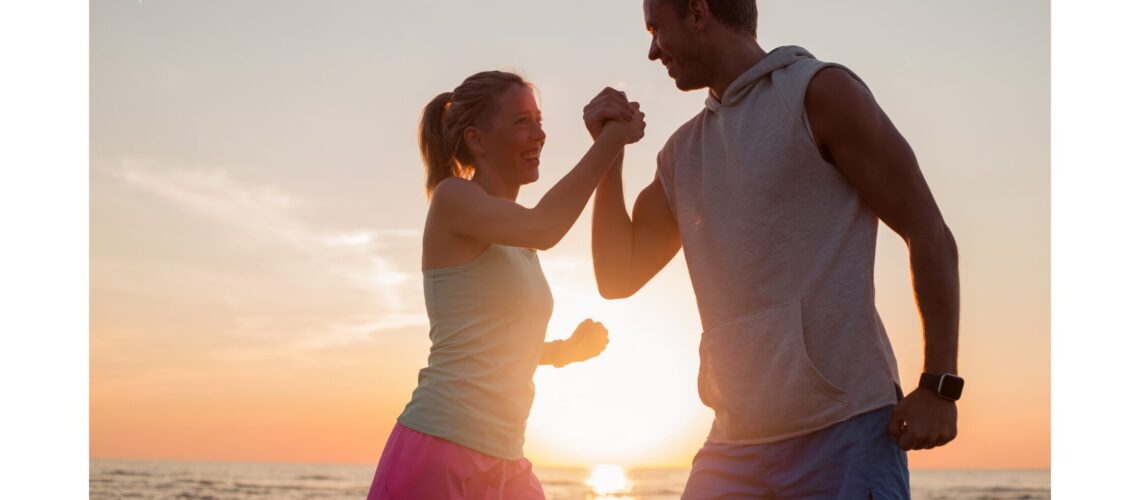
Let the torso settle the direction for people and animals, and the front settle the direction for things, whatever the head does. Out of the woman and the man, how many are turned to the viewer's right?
1

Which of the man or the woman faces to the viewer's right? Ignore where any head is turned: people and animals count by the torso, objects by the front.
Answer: the woman

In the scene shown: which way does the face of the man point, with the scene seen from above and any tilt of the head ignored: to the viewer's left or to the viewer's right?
to the viewer's left

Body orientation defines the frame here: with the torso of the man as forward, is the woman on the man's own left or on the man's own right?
on the man's own right

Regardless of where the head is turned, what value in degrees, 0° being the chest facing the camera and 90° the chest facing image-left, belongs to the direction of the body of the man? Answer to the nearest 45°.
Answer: approximately 45°

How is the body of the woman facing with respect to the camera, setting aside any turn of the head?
to the viewer's right
